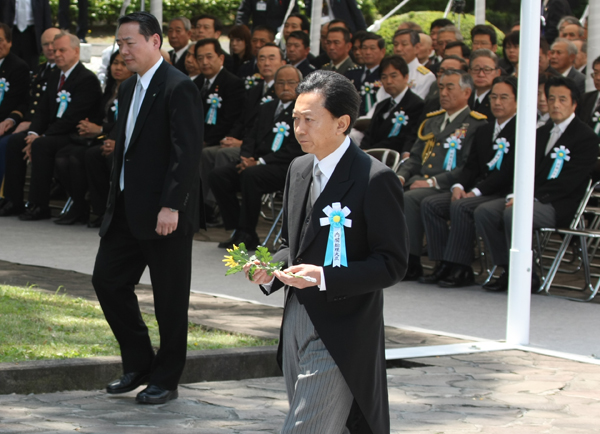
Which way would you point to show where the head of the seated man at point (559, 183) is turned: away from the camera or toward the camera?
toward the camera

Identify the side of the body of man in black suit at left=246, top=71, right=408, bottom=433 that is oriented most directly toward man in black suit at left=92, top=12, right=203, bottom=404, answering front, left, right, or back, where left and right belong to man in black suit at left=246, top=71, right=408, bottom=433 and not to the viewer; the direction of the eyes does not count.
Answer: right

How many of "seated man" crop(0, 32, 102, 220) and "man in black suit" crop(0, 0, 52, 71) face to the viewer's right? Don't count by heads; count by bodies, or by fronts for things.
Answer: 0

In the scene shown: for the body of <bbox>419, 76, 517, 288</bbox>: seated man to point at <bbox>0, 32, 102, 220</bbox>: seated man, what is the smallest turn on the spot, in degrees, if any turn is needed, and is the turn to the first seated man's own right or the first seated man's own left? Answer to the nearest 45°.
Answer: approximately 90° to the first seated man's own right

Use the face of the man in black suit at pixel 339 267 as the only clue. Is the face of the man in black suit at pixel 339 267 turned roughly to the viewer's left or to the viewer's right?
to the viewer's left

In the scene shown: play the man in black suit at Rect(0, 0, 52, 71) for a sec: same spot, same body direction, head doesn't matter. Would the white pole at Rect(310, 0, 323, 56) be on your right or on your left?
on your left

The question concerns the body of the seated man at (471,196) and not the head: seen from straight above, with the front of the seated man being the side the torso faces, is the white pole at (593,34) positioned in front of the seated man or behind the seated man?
behind

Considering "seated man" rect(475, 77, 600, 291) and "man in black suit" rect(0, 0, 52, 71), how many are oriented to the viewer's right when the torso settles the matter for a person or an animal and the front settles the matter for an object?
0

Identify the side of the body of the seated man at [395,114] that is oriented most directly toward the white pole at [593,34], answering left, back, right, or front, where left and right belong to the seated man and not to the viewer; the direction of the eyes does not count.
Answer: back

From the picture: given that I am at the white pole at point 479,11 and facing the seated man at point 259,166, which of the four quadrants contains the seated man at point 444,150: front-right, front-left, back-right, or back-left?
front-left

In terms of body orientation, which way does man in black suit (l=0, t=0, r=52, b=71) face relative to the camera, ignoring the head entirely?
toward the camera

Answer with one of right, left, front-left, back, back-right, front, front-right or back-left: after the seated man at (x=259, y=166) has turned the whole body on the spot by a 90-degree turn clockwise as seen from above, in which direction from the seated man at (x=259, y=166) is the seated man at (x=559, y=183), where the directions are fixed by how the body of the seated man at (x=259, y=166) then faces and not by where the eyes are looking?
back

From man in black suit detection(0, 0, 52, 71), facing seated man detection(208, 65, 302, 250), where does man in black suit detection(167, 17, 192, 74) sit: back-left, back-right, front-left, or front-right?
front-left

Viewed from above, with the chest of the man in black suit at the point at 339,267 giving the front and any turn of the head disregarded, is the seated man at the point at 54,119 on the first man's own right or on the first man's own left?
on the first man's own right

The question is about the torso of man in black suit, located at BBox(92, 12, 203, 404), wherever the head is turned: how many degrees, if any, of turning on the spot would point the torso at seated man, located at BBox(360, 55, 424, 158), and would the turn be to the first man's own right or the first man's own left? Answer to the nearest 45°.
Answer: approximately 180°

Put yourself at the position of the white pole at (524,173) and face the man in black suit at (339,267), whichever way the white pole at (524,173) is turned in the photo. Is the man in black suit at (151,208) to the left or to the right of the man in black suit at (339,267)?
right

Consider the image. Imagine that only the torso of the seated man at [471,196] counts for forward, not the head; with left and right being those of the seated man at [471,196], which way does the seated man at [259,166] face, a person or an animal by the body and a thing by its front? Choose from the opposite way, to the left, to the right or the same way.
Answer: the same way

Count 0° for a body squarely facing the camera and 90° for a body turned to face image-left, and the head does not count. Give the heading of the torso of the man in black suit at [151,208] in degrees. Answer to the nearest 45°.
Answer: approximately 45°

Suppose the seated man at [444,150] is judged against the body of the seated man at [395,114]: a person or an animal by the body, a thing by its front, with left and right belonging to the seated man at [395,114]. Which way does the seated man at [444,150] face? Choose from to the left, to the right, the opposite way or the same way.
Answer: the same way

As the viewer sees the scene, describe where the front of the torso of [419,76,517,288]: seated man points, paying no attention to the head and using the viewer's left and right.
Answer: facing the viewer and to the left of the viewer

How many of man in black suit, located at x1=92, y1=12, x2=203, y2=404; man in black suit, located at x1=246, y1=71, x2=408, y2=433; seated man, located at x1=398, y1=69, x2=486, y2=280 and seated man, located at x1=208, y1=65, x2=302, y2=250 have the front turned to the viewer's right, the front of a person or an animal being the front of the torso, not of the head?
0
